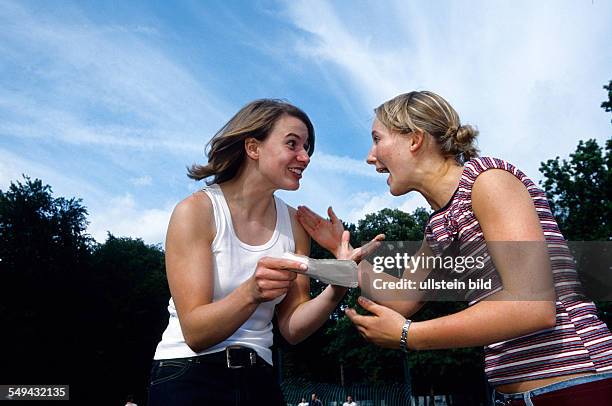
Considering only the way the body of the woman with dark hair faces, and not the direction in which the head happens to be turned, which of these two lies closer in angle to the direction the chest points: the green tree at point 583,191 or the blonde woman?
the blonde woman

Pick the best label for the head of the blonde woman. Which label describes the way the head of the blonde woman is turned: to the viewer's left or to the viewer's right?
to the viewer's left

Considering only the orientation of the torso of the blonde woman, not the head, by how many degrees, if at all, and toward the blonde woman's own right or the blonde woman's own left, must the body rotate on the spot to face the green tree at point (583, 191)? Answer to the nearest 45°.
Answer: approximately 90° to the blonde woman's own right

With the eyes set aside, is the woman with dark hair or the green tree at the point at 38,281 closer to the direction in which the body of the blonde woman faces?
the woman with dark hair

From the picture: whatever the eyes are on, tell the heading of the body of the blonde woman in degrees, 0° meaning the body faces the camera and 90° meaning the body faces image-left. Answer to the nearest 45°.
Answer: approximately 90°

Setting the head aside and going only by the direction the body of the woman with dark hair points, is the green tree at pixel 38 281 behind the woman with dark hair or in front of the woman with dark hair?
behind

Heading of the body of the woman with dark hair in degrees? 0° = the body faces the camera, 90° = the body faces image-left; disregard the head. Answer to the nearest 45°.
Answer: approximately 315°

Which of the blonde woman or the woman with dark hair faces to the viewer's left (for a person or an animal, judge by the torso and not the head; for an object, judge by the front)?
the blonde woman

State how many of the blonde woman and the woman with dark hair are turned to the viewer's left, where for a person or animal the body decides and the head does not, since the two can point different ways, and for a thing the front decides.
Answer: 1
